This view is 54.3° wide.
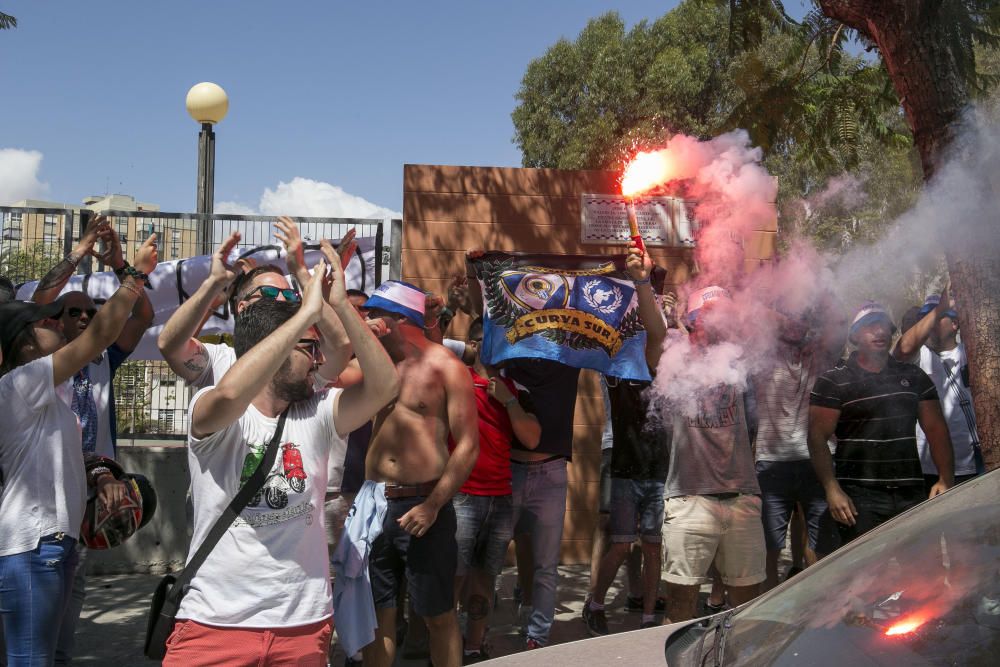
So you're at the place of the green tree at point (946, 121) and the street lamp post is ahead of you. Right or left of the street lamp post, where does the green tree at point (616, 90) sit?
right

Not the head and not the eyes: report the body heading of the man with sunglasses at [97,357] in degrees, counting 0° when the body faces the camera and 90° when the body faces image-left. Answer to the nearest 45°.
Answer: approximately 315°

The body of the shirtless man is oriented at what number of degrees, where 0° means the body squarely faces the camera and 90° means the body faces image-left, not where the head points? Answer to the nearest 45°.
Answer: approximately 45°

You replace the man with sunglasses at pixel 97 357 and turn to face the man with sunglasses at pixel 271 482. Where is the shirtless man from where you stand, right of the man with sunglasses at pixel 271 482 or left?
left
